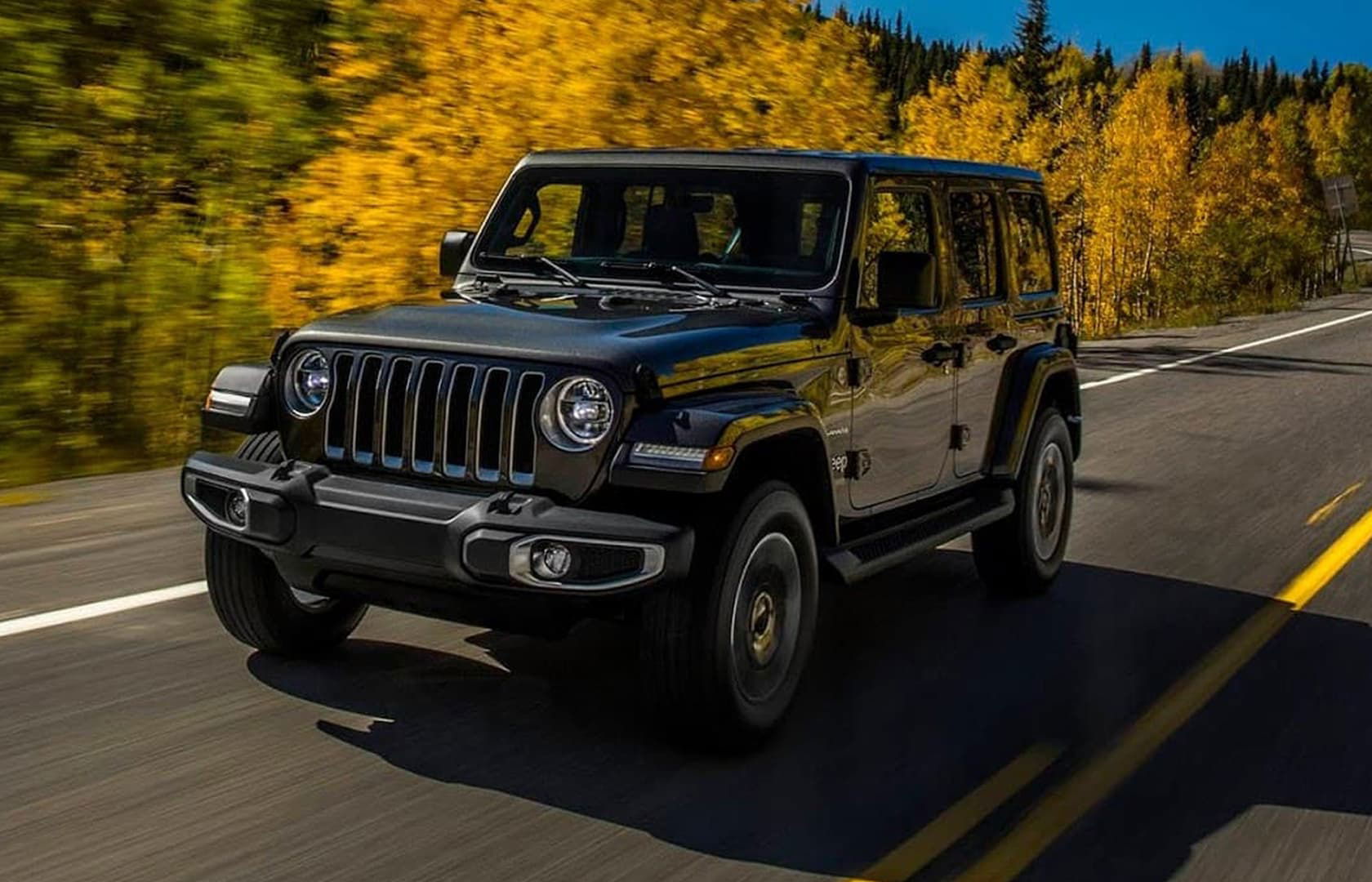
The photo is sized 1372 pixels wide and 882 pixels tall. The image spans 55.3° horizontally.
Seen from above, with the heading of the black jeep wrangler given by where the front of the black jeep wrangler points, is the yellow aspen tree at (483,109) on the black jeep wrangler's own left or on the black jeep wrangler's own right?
on the black jeep wrangler's own right
